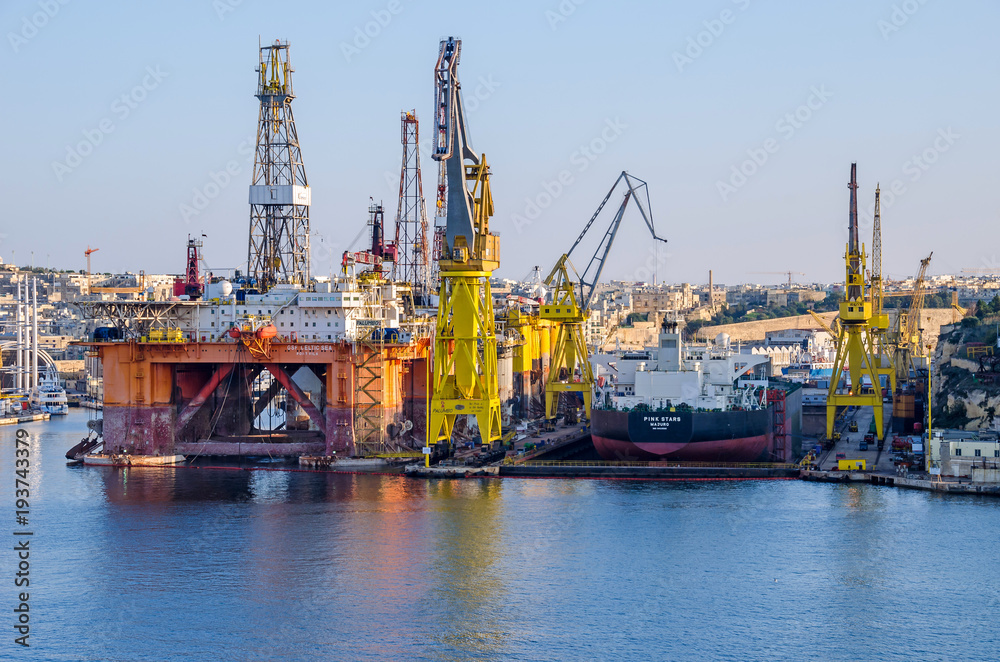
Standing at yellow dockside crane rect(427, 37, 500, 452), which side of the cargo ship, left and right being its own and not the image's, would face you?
left

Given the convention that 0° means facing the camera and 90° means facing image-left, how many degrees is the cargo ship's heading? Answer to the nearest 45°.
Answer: approximately 180°

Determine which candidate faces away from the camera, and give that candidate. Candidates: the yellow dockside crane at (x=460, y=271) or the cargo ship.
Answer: the cargo ship

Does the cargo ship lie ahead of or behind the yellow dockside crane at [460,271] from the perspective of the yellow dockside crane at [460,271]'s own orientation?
behind

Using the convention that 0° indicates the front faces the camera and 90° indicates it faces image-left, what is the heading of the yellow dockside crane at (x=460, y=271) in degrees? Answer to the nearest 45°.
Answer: approximately 45°

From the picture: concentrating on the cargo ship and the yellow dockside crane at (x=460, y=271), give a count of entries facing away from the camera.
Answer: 1

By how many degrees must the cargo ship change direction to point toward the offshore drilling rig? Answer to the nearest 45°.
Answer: approximately 90° to its left
